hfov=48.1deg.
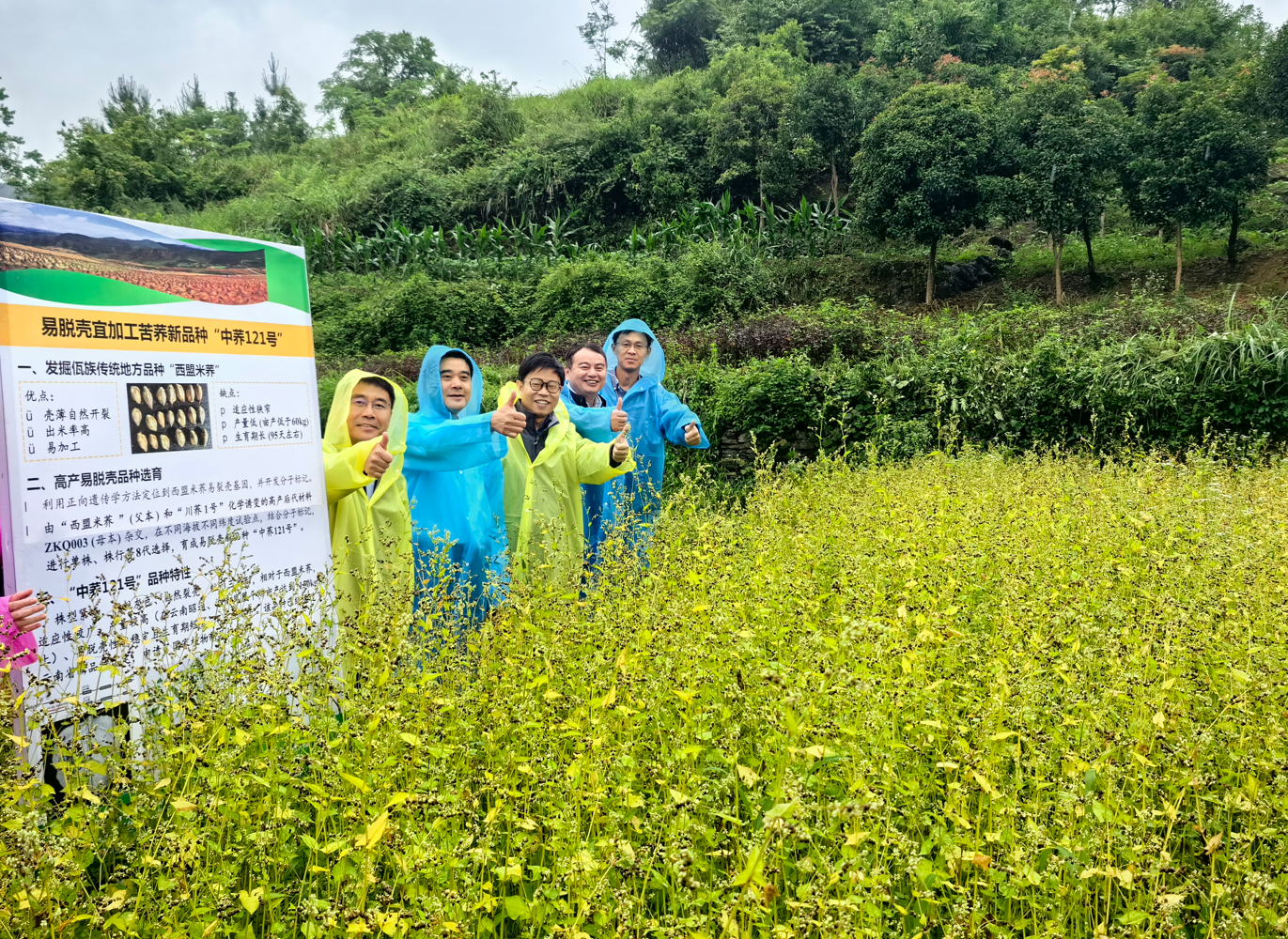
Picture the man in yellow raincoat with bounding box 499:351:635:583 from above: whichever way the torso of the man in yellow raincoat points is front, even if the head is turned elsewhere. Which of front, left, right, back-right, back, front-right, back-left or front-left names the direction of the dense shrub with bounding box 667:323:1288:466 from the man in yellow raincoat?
back-left

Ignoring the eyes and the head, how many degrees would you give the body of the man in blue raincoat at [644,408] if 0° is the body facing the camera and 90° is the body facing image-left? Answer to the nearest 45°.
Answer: approximately 0°

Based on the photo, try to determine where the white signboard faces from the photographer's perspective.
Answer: facing the viewer and to the right of the viewer

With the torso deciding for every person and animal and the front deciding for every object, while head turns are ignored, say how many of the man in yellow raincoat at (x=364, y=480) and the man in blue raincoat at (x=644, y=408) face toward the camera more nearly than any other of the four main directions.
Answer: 2

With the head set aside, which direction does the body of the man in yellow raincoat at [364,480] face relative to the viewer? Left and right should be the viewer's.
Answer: facing the viewer

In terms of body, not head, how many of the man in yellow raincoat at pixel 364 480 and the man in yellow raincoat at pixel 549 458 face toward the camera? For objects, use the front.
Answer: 2

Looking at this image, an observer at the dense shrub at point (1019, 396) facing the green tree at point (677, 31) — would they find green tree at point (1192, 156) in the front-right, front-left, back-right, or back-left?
front-right

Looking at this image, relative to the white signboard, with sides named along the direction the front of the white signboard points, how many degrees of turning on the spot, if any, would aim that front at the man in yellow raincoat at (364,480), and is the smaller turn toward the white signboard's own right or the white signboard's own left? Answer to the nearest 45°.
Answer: approximately 90° to the white signboard's own left

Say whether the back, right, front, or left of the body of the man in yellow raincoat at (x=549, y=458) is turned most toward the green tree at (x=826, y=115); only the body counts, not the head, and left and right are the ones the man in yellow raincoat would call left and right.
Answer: back
